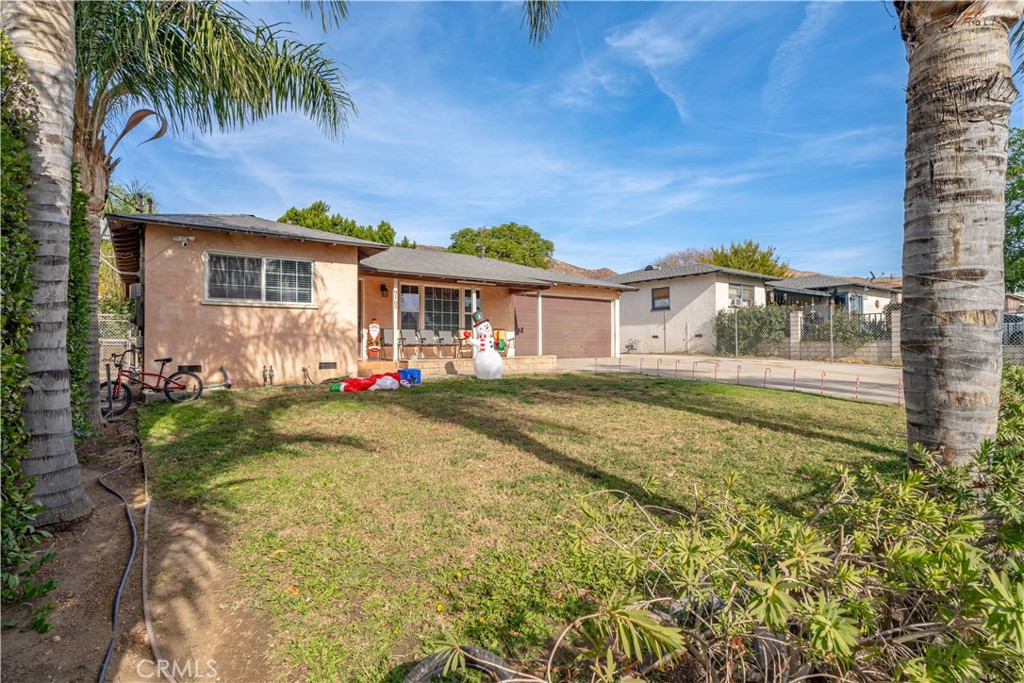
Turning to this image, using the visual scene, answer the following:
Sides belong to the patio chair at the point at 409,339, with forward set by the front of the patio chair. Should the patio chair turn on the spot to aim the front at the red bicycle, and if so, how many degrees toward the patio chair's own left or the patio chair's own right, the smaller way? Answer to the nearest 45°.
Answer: approximately 90° to the patio chair's own right

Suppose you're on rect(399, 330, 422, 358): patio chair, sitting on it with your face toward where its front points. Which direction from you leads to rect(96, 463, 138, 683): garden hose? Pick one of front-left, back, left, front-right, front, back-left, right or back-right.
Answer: front-right

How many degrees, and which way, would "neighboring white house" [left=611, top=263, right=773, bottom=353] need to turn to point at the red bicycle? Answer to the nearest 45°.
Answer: approximately 45° to its right

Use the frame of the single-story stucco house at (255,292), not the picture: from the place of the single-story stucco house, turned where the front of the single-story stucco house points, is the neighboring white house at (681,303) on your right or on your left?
on your left

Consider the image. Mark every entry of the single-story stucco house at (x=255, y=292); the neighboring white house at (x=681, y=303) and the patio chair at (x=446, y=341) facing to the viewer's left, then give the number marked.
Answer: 0

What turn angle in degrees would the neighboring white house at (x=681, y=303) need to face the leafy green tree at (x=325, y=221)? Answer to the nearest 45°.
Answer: approximately 135° to its right

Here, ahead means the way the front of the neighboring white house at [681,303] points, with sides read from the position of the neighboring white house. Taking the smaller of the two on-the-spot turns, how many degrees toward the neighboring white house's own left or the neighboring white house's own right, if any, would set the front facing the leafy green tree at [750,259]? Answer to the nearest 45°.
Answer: approximately 135° to the neighboring white house's own left

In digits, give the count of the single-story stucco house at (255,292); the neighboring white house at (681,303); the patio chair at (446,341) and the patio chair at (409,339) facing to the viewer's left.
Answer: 0

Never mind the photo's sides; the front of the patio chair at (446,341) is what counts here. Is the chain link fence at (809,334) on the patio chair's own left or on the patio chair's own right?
on the patio chair's own left

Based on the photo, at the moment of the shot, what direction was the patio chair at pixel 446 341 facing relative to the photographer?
facing the viewer and to the right of the viewer

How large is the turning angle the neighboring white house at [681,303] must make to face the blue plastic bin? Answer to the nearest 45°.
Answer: approximately 45° to its right
